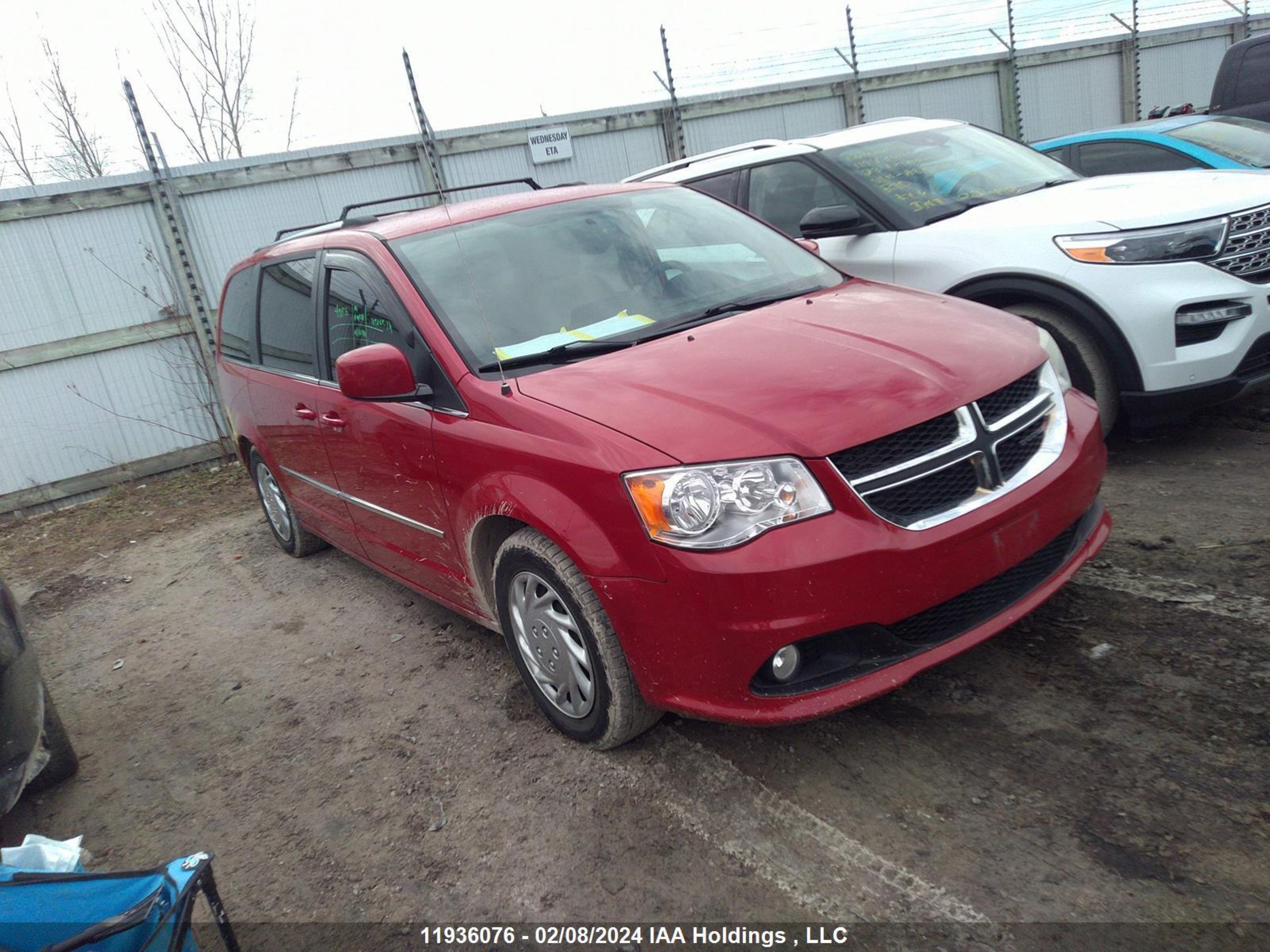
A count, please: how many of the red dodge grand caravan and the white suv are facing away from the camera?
0

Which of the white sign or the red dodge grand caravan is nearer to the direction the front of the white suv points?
the red dodge grand caravan

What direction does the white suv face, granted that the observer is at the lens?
facing the viewer and to the right of the viewer

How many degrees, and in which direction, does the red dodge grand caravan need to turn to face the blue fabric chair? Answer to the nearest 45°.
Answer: approximately 90° to its right

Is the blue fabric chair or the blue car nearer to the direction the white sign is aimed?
the blue fabric chair

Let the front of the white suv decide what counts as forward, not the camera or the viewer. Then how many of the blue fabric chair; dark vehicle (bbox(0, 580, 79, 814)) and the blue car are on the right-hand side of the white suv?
2

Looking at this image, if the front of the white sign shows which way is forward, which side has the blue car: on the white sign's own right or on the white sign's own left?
on the white sign's own left

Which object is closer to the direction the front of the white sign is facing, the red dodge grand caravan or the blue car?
the red dodge grand caravan

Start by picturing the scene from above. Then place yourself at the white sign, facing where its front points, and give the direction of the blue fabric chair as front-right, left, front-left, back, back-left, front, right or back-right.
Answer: front

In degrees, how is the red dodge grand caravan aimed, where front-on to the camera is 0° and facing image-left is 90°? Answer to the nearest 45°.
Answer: approximately 315°

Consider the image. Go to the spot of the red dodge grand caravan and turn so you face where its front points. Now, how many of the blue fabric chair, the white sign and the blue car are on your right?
1

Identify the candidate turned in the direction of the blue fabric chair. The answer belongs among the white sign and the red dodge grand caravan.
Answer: the white sign

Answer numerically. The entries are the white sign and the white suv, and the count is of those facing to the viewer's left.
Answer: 0

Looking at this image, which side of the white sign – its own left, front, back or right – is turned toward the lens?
front

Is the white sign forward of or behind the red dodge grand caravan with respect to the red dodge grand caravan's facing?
behind

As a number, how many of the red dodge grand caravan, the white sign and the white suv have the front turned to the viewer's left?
0
